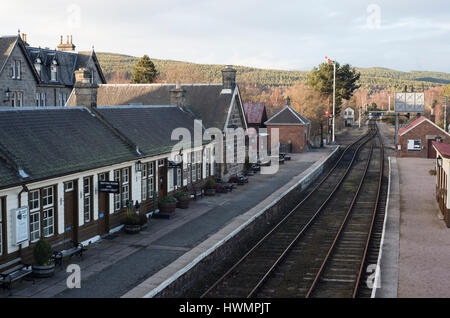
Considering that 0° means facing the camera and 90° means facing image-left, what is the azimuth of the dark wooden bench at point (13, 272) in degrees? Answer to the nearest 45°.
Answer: approximately 315°

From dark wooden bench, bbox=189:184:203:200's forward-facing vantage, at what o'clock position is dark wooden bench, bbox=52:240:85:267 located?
dark wooden bench, bbox=52:240:85:267 is roughly at 2 o'clock from dark wooden bench, bbox=189:184:203:200.

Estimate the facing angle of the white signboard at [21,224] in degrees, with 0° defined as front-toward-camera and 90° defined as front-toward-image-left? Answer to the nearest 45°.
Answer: approximately 315°

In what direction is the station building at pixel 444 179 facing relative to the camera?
to the viewer's left

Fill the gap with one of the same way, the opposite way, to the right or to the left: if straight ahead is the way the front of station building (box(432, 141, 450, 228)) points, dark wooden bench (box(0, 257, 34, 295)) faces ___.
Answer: the opposite way

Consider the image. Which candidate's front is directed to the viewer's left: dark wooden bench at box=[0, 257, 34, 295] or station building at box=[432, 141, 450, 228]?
the station building

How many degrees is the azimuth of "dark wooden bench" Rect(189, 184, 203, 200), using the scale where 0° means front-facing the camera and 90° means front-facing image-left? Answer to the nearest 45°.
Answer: approximately 315°

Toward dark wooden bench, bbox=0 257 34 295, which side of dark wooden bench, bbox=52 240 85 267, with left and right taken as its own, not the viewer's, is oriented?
right
